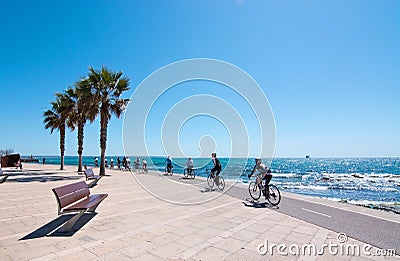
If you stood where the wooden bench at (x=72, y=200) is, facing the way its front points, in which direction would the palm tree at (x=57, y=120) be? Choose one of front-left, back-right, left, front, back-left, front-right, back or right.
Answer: back-left

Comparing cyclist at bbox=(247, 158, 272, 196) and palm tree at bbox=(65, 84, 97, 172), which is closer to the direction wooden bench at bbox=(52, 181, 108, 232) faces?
the cyclist

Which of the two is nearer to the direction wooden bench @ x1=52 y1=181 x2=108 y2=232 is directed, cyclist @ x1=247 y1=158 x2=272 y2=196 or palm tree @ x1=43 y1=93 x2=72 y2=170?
the cyclist

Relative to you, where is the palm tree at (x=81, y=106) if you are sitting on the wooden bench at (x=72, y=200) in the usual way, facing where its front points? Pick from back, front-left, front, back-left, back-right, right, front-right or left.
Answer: back-left

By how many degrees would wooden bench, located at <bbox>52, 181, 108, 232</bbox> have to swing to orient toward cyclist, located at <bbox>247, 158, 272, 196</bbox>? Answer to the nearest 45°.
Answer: approximately 45° to its left

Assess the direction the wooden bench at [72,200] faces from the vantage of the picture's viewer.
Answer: facing the viewer and to the right of the viewer

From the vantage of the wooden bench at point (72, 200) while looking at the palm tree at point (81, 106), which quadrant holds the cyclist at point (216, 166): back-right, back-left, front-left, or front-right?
front-right

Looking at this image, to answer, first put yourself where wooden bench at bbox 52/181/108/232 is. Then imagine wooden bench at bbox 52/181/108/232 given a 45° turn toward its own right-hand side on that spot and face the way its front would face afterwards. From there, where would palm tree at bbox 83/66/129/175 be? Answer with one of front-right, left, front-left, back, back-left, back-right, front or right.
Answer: back

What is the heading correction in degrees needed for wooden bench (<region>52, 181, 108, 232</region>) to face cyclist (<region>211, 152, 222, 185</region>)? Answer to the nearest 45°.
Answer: approximately 90° to its left
